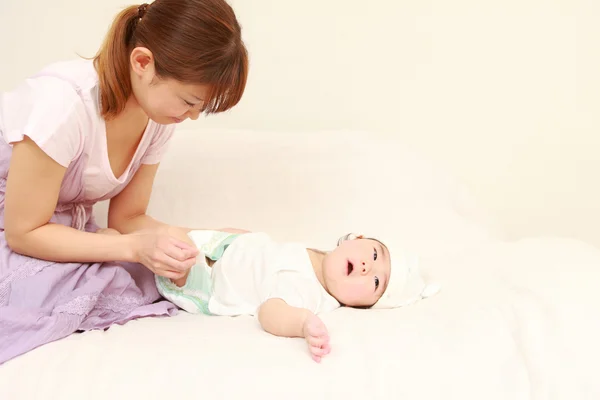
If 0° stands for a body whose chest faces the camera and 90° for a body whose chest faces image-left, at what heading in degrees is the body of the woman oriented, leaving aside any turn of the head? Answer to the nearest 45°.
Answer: approximately 315°
